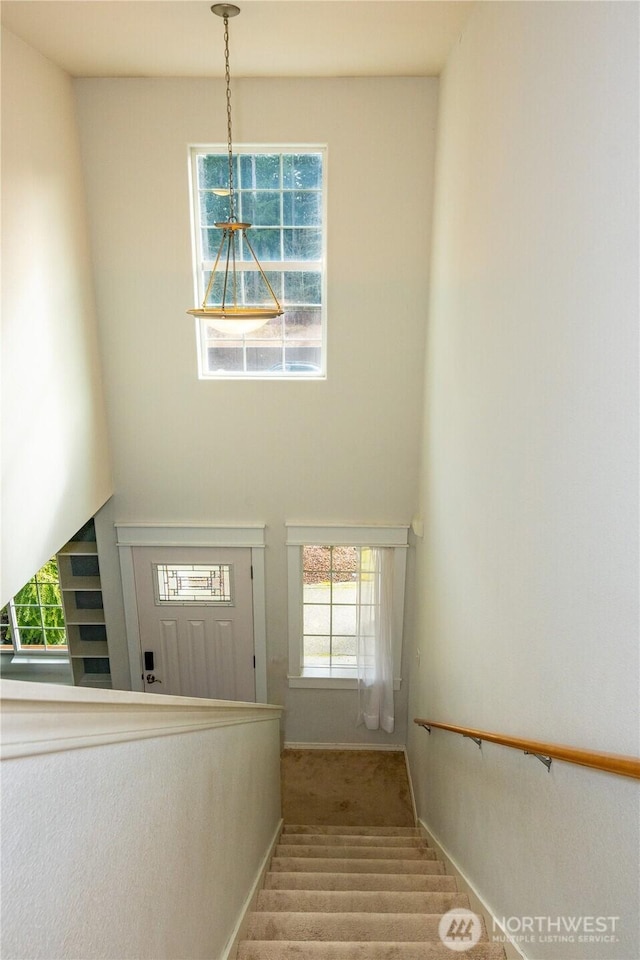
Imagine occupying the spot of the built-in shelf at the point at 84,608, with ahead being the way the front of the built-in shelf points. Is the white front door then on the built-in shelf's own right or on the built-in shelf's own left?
on the built-in shelf's own left

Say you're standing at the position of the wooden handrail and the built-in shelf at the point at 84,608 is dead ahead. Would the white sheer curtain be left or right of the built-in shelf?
right

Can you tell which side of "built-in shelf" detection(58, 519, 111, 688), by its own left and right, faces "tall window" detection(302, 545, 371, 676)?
left

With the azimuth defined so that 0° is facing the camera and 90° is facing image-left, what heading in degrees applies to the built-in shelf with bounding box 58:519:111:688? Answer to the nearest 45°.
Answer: approximately 0°

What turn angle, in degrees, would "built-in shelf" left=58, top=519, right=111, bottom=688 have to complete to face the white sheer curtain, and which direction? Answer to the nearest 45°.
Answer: approximately 45° to its left

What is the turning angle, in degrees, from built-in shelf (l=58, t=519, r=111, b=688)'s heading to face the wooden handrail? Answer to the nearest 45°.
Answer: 0° — it already faces it
